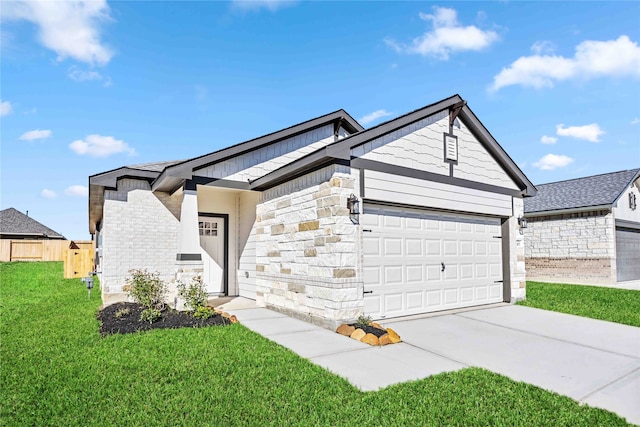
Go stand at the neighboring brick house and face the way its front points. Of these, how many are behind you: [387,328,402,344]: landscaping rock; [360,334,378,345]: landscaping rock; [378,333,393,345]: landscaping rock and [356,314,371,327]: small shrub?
0

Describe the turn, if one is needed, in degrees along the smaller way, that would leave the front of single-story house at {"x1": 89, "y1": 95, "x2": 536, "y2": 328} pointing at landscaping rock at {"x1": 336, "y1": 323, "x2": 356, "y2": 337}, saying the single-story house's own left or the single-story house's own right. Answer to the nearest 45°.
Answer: approximately 45° to the single-story house's own right

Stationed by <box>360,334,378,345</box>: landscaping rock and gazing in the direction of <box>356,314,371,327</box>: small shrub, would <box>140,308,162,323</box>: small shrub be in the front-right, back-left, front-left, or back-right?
front-left

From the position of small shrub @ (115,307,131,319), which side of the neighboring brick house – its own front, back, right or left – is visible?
right

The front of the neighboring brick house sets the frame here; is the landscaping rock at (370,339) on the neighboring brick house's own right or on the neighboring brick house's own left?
on the neighboring brick house's own right

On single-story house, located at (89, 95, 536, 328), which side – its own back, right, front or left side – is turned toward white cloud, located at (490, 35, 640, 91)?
left

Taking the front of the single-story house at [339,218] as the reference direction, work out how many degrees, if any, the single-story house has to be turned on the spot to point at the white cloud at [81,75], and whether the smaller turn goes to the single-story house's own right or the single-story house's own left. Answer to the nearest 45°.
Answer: approximately 135° to the single-story house's own right

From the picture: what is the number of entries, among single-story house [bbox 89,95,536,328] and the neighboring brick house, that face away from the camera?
0

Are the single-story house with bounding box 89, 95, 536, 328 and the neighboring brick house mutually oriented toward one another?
no

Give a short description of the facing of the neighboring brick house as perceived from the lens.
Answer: facing the viewer and to the right of the viewer

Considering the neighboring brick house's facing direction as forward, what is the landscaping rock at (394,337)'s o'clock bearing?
The landscaping rock is roughly at 2 o'clock from the neighboring brick house.

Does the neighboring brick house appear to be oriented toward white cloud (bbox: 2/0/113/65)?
no
